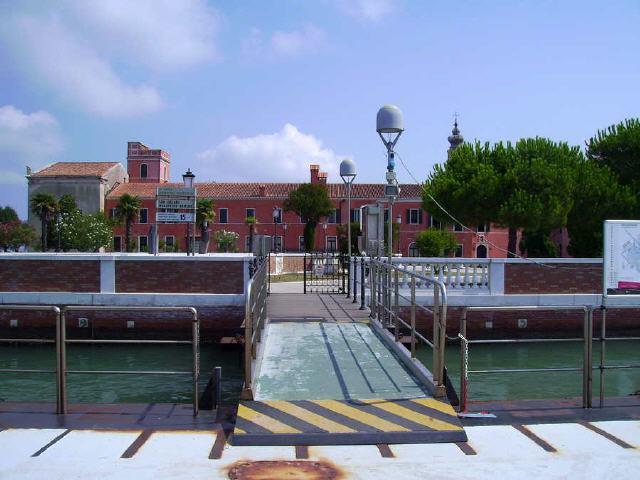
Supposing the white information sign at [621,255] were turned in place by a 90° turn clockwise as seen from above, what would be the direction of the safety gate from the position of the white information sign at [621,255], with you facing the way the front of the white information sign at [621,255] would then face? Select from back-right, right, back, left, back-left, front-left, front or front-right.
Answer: front-right

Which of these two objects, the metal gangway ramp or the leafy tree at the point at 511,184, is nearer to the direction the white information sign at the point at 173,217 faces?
the metal gangway ramp

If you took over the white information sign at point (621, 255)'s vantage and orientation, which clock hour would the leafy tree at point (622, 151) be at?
The leafy tree is roughly at 6 o'clock from the white information sign.

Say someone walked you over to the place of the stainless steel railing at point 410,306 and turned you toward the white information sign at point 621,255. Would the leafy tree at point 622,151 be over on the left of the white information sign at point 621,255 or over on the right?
left

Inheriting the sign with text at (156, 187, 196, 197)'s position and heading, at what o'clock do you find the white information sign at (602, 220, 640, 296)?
The white information sign is roughly at 11 o'clock from the sign with text.

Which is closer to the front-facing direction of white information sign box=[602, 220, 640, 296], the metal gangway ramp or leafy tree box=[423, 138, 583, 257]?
the metal gangway ramp

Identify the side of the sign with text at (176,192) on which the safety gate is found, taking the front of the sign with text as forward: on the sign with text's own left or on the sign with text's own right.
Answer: on the sign with text's own left

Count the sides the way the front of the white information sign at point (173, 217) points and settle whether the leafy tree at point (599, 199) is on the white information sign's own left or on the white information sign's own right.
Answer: on the white information sign's own left

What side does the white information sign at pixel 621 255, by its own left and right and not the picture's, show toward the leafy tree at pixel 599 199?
back

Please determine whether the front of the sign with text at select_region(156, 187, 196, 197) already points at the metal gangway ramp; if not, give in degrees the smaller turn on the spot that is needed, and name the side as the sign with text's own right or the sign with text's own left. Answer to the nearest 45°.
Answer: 0° — it already faces it

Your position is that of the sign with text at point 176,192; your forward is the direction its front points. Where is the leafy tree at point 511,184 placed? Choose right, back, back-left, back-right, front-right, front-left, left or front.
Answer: back-left
